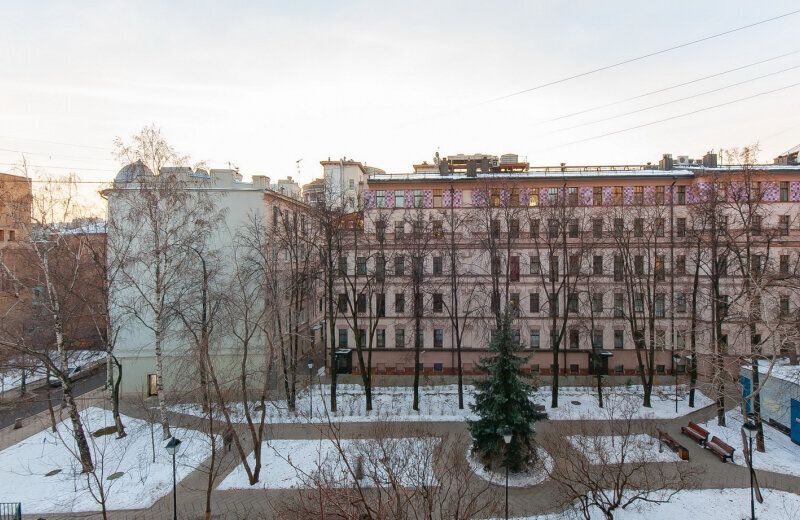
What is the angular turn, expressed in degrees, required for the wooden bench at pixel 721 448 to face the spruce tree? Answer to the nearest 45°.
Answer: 0° — it already faces it

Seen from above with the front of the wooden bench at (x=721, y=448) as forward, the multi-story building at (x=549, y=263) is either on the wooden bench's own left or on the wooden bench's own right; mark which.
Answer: on the wooden bench's own right

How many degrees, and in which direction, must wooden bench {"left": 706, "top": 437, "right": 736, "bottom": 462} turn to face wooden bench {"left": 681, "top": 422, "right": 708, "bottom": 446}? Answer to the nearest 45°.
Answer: approximately 90° to its right

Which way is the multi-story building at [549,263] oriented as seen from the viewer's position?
toward the camera

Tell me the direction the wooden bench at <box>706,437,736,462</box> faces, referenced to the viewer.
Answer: facing the viewer and to the left of the viewer

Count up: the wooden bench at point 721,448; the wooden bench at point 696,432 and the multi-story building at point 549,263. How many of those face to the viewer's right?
0

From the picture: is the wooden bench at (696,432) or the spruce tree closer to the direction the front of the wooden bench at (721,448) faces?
the spruce tree

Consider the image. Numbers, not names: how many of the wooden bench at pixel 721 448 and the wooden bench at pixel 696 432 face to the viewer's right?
0

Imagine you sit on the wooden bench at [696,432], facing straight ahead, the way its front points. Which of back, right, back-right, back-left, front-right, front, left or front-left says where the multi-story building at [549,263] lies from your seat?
right

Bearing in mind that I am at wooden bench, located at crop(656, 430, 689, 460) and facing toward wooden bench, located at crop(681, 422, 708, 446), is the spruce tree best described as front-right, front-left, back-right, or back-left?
back-left

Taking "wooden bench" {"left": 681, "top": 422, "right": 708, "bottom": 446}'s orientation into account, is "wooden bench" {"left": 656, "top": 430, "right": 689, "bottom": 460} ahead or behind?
ahead
